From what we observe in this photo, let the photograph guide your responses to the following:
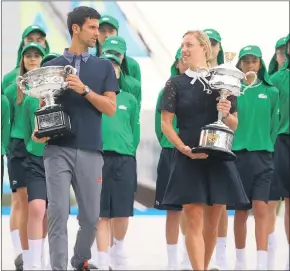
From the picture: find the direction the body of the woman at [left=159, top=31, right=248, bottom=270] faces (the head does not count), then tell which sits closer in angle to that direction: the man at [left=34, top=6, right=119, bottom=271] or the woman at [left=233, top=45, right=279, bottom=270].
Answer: the man

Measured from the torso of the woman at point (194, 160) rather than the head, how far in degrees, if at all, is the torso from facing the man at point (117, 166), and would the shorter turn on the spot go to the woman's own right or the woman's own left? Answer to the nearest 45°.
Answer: approximately 135° to the woman's own right

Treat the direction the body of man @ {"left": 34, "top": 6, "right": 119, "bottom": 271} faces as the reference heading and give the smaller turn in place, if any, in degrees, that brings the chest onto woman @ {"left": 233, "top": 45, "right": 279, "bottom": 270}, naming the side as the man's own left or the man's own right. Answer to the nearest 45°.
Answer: approximately 135° to the man's own left

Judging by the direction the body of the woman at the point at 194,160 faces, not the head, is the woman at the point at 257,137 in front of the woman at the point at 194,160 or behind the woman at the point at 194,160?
behind

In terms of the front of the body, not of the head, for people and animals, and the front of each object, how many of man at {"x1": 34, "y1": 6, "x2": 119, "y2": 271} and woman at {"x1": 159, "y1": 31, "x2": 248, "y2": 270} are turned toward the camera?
2

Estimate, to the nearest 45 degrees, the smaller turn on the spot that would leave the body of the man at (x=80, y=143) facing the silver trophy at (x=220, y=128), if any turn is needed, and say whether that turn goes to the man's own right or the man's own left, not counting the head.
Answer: approximately 90° to the man's own left

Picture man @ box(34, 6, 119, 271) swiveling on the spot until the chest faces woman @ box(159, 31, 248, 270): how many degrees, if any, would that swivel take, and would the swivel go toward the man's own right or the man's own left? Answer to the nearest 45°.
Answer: approximately 90° to the man's own left

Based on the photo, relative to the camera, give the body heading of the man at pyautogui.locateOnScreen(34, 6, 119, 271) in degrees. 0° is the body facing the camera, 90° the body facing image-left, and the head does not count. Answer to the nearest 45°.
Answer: approximately 0°
